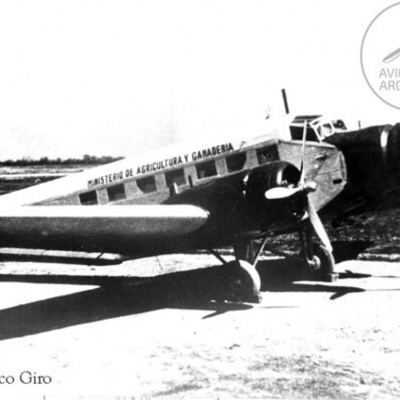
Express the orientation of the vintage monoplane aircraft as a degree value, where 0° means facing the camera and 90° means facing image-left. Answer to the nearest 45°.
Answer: approximately 315°
